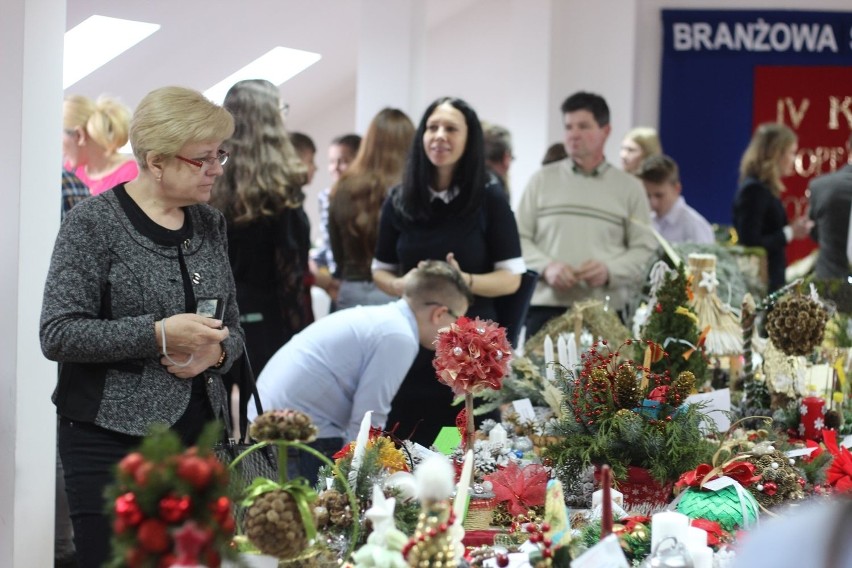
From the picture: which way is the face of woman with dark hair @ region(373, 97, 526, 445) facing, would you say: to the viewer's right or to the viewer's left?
to the viewer's left

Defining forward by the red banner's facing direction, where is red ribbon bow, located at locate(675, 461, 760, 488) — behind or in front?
in front

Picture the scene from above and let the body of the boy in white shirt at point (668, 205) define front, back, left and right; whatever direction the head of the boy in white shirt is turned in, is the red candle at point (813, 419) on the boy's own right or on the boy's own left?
on the boy's own left

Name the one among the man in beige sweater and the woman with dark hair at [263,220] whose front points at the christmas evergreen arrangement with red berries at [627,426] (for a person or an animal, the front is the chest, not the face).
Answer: the man in beige sweater

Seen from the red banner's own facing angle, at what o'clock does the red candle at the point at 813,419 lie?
The red candle is roughly at 12 o'clock from the red banner.

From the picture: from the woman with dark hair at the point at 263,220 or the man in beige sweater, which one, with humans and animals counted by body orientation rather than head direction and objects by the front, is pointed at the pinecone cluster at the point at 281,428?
the man in beige sweater

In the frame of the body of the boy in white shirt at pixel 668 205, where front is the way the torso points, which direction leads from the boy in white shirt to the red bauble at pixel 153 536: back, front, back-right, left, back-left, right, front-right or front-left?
front-left

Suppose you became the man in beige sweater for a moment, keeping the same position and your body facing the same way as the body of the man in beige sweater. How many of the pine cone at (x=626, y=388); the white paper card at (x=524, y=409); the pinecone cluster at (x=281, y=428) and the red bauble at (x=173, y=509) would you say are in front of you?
4

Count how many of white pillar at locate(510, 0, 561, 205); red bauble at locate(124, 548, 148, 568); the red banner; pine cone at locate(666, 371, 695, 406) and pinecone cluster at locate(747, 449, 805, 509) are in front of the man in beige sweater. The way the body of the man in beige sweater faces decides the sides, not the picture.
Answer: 3

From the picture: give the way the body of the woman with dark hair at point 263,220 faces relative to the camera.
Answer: away from the camera

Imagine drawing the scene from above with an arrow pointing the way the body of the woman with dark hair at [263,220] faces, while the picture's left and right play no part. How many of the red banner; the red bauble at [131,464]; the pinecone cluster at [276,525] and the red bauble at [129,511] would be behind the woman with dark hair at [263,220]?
3

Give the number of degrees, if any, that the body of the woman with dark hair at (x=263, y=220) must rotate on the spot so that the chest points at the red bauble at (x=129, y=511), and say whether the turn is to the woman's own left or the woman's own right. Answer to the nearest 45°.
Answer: approximately 180°
